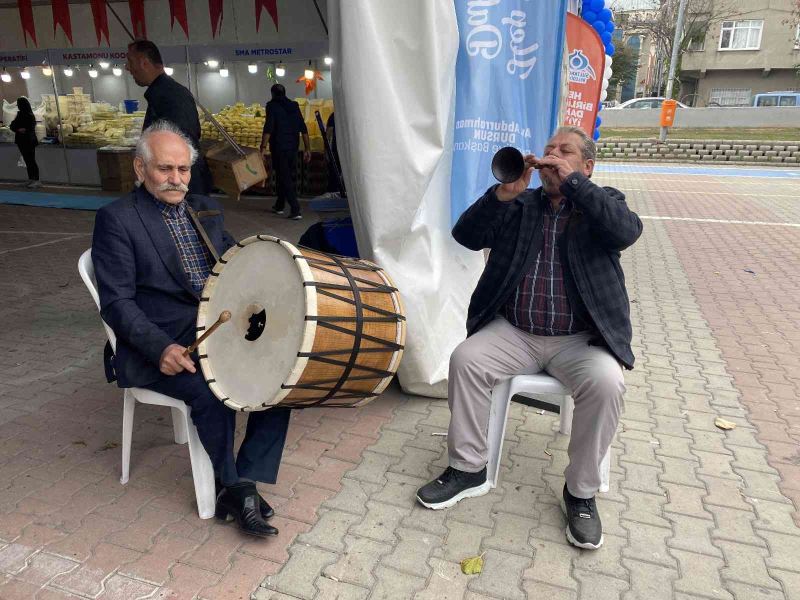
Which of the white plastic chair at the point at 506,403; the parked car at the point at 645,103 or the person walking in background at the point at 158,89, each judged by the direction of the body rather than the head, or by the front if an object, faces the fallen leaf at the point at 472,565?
the white plastic chair

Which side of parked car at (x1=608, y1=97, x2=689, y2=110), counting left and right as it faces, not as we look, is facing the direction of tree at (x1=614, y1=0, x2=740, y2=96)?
right

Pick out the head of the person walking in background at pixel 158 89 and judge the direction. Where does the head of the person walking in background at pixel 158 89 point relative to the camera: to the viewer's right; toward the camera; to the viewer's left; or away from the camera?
to the viewer's left

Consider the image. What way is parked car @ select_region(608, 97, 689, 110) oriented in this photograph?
to the viewer's left

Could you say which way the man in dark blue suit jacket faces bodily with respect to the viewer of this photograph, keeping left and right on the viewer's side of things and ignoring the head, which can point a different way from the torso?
facing the viewer and to the right of the viewer

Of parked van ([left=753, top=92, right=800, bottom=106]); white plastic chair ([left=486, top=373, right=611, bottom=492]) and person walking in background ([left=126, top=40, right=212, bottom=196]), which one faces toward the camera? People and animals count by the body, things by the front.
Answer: the white plastic chair

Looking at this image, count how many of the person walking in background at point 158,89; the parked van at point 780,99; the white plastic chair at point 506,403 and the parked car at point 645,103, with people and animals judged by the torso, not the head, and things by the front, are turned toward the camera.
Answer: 1

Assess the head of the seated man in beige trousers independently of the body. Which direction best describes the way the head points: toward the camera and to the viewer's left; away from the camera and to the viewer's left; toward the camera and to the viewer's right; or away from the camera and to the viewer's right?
toward the camera and to the viewer's left

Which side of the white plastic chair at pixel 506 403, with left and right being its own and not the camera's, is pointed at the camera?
front

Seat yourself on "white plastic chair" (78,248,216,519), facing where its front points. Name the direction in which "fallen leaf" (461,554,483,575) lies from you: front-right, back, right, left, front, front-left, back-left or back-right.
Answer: front

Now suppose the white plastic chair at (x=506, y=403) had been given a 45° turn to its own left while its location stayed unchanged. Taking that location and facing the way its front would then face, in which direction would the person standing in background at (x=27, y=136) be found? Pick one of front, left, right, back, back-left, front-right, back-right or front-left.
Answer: back

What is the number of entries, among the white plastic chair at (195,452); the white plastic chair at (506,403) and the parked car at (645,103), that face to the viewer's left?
1

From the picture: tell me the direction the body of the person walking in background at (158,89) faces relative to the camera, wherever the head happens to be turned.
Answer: to the viewer's left
